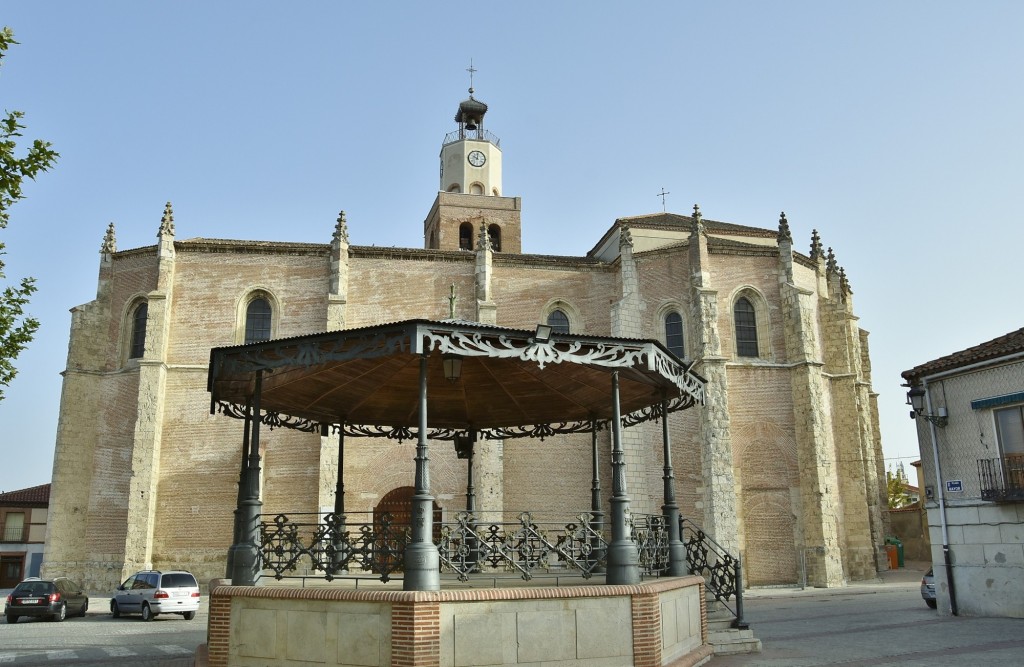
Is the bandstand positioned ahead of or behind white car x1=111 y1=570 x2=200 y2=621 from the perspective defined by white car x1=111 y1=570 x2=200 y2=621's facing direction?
behind

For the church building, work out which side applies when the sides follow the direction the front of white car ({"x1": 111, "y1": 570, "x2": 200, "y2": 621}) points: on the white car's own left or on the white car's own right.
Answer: on the white car's own right

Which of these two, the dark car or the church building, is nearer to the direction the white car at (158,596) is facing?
the dark car

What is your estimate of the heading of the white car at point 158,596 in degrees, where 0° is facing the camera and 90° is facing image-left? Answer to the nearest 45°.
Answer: approximately 135°

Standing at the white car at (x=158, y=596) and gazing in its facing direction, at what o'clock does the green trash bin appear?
The green trash bin is roughly at 4 o'clock from the white car.
